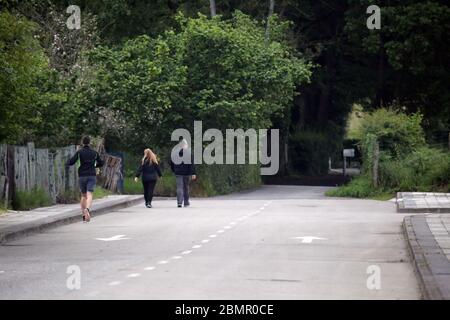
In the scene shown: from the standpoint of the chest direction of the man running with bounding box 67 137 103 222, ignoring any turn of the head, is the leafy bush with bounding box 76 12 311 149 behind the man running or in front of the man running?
in front

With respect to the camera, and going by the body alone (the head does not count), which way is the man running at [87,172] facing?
away from the camera

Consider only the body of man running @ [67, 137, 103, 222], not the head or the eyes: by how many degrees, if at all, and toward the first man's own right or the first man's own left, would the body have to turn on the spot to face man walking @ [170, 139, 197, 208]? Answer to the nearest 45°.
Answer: approximately 45° to the first man's own right

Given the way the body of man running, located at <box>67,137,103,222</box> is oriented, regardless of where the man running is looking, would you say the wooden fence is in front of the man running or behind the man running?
in front
